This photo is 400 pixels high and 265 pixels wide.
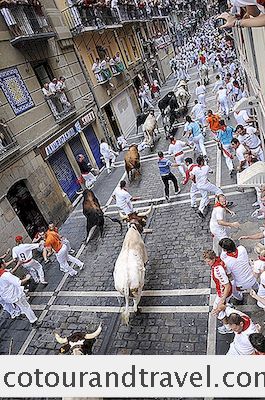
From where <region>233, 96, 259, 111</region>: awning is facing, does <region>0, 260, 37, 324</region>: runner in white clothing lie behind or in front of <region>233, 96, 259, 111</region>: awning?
in front

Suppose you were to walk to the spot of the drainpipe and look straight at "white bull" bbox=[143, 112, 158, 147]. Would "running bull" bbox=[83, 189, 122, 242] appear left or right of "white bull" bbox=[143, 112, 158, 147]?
right

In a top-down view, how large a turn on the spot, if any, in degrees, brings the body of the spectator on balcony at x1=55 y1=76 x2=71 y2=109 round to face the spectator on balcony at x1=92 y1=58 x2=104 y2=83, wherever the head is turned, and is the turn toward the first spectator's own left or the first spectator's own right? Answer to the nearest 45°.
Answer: approximately 90° to the first spectator's own left

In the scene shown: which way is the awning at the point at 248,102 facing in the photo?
to the viewer's left

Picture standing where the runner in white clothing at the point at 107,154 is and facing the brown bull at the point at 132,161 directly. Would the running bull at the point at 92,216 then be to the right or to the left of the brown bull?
right

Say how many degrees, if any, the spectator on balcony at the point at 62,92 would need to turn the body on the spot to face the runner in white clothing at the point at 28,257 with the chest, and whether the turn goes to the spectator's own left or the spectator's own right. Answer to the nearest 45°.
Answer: approximately 45° to the spectator's own right

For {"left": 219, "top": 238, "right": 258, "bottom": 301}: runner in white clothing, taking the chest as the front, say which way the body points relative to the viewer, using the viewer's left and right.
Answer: facing away from the viewer and to the left of the viewer

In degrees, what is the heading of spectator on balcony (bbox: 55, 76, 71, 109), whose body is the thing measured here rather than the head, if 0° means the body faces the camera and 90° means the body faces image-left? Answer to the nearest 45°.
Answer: approximately 315°

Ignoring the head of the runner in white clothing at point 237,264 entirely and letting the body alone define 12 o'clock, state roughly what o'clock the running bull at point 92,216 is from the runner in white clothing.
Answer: The running bull is roughly at 12 o'clock from the runner in white clothing.

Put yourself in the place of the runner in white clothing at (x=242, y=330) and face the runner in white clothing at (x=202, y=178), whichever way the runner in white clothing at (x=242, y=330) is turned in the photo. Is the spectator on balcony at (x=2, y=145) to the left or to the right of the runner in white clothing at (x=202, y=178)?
left
